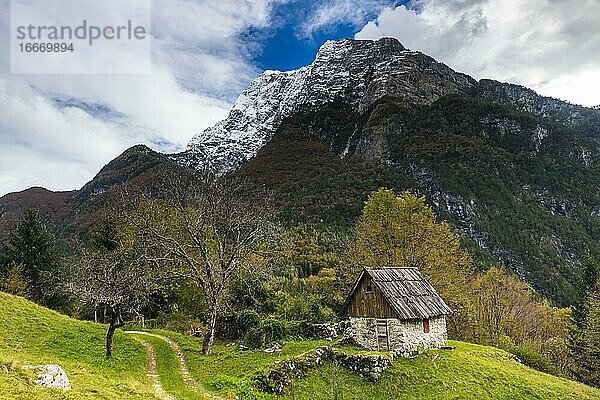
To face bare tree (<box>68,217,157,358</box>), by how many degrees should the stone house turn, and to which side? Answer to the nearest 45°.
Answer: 0° — it already faces it

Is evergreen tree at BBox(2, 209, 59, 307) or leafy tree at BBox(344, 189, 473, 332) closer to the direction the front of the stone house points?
the evergreen tree

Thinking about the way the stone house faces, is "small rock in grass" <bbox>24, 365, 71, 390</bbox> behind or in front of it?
in front

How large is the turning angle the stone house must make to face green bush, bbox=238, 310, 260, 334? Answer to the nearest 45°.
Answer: approximately 45° to its right

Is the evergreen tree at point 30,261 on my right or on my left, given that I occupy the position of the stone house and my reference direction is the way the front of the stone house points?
on my right

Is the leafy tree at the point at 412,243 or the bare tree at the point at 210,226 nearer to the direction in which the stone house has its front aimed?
the bare tree

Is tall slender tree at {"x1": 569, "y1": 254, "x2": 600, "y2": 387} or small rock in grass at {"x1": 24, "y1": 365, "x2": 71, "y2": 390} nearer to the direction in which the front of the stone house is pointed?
the small rock in grass

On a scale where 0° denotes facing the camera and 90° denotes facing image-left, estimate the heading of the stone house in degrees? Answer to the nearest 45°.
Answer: approximately 45°

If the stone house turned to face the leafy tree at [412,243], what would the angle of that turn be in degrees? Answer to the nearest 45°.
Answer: approximately 135° to its right

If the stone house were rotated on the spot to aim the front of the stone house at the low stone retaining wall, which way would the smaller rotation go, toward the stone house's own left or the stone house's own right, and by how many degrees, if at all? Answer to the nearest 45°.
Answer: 0° — it already faces it
